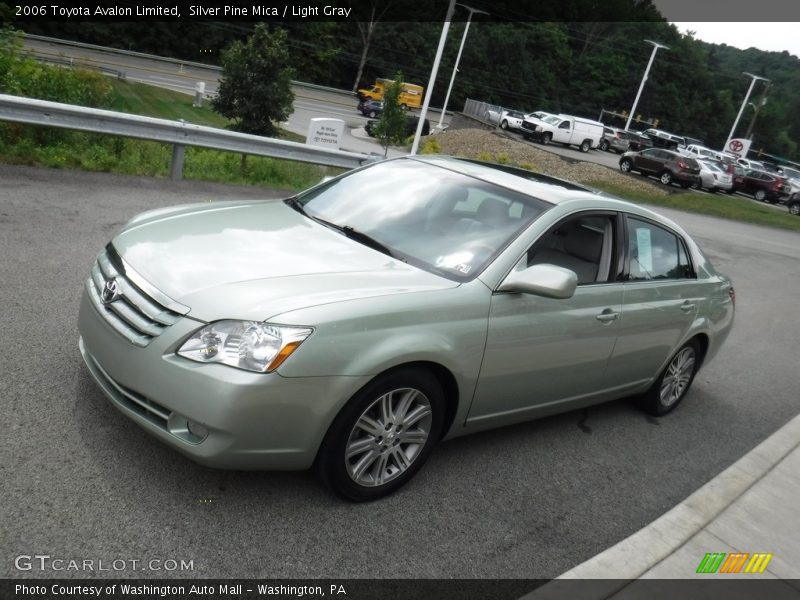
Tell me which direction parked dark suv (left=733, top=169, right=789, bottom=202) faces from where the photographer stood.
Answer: facing away from the viewer and to the left of the viewer

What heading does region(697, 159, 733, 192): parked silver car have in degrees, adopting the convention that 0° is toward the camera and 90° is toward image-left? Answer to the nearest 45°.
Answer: approximately 135°

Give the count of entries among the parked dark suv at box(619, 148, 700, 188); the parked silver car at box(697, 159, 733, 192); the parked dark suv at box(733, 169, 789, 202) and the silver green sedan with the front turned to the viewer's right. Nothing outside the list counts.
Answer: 0

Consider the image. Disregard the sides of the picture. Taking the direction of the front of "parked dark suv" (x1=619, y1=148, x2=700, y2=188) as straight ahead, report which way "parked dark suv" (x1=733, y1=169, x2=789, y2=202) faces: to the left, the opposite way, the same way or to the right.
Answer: the same way

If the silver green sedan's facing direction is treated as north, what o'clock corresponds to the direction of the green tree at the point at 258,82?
The green tree is roughly at 4 o'clock from the silver green sedan.

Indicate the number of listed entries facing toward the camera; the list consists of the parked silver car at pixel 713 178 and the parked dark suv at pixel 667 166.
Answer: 0

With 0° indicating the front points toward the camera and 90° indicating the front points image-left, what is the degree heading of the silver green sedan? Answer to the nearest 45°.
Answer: approximately 45°

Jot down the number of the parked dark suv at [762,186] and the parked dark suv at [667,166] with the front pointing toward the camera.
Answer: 0

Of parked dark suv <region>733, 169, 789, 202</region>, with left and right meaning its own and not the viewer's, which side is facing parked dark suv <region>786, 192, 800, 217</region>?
back

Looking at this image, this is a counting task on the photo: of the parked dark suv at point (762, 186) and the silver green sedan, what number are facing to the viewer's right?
0

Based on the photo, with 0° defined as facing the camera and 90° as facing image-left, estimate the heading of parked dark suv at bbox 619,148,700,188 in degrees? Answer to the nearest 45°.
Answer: approximately 135°
